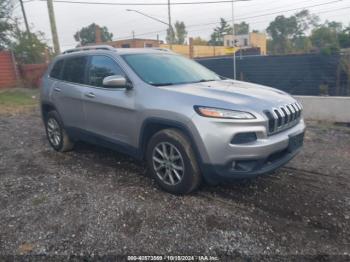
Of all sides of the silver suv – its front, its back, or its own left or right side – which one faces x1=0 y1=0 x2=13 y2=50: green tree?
back

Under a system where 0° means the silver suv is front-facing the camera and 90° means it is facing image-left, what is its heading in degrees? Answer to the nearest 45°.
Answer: approximately 315°

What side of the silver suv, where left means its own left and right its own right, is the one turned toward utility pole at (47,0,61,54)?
back

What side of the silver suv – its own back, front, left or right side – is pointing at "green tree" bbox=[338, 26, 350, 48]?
left

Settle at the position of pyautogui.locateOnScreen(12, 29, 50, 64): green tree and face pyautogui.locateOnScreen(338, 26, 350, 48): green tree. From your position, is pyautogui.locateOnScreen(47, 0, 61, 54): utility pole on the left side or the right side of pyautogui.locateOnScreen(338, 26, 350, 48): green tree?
right

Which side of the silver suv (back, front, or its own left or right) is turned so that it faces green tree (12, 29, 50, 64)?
back

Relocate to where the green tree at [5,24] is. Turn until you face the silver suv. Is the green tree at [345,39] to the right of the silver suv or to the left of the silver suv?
left
